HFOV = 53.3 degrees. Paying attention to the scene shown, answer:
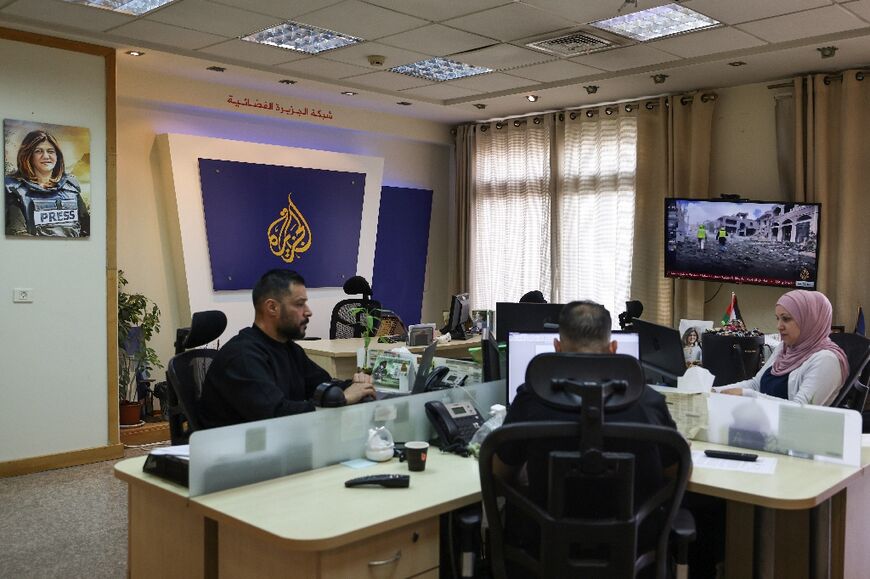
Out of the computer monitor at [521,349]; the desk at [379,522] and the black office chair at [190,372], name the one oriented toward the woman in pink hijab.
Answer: the black office chair

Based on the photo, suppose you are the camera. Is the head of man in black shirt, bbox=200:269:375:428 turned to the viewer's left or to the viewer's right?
to the viewer's right

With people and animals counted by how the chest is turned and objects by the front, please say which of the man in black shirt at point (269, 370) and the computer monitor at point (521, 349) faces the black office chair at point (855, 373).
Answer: the man in black shirt

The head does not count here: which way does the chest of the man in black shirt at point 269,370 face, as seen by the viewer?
to the viewer's right

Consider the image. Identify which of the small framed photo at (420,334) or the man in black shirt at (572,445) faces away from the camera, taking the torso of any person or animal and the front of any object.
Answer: the man in black shirt

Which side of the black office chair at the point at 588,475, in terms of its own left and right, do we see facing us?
back

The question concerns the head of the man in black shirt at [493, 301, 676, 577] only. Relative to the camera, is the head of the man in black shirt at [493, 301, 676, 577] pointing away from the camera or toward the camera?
away from the camera

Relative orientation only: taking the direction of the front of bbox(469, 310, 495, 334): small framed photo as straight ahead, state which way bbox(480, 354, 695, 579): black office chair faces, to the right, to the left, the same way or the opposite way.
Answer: the opposite way

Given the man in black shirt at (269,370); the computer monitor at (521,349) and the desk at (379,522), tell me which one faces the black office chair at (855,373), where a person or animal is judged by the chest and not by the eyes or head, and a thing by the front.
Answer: the man in black shirt

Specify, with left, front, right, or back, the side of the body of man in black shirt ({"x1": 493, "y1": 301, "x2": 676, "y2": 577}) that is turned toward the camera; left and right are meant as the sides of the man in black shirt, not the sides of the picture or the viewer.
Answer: back

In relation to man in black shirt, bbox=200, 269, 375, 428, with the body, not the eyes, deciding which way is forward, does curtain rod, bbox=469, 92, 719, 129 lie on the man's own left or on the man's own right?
on the man's own left

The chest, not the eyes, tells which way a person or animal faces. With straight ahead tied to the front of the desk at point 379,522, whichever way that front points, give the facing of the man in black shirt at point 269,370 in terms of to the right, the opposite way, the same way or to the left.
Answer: to the left
